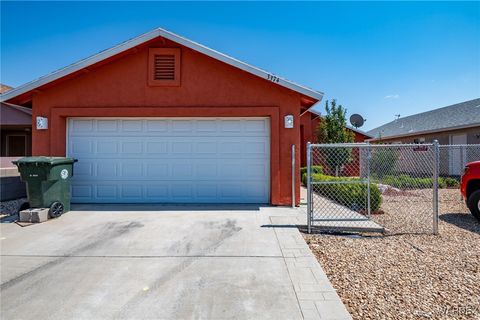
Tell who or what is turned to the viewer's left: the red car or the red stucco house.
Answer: the red car

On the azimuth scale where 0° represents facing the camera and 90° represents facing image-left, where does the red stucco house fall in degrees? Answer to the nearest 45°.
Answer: approximately 0°

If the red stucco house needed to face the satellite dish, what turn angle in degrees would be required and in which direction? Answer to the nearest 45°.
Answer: approximately 135° to its left

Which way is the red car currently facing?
to the viewer's left

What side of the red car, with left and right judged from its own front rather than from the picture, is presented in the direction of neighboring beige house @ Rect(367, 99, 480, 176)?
right

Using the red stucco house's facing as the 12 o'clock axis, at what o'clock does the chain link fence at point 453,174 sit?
The chain link fence is roughly at 9 o'clock from the red stucco house.

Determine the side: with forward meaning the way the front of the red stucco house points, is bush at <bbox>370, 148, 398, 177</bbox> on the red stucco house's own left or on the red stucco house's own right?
on the red stucco house's own left

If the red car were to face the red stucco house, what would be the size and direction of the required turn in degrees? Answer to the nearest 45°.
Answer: approximately 45° to its left

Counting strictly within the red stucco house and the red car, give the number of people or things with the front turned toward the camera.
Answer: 1

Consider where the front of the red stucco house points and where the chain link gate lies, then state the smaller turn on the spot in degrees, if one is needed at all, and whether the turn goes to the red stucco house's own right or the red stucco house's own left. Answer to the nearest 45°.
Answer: approximately 45° to the red stucco house's own left

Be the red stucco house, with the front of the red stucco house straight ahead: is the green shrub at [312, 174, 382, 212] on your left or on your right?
on your left

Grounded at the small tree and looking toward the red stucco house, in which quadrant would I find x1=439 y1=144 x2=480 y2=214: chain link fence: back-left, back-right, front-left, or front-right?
back-left
